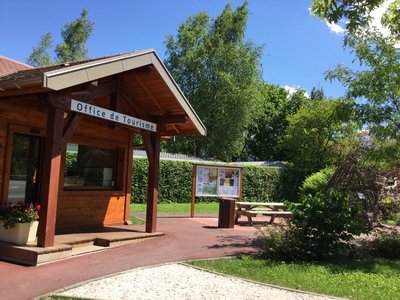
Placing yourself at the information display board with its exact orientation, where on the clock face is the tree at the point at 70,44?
The tree is roughly at 5 o'clock from the information display board.

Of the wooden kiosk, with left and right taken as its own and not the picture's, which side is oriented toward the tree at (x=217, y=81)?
left

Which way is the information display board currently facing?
toward the camera

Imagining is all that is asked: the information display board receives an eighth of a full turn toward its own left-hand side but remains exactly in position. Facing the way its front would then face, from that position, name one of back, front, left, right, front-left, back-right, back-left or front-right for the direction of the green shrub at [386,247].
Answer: front

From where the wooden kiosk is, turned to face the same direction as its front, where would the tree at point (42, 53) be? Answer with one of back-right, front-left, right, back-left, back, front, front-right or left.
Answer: back-left

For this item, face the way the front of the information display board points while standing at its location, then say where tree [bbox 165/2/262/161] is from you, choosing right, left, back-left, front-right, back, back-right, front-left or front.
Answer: back

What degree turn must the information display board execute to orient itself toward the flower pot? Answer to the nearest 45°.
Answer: approximately 45° to its right

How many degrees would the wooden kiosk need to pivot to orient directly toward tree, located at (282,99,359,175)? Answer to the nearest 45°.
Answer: approximately 90° to its left

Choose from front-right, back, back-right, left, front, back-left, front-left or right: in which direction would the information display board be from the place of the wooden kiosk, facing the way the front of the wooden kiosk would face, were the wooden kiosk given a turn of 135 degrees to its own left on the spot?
front-right

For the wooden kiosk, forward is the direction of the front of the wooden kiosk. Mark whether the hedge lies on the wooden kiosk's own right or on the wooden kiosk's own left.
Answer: on the wooden kiosk's own left

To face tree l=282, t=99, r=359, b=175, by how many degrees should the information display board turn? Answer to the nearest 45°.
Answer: approximately 135° to its left
